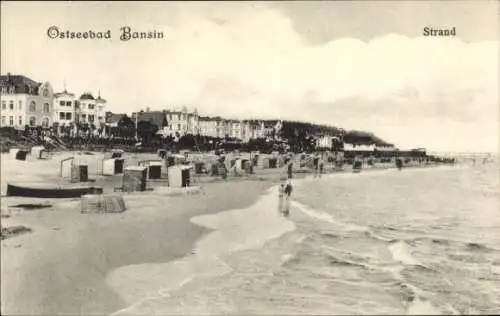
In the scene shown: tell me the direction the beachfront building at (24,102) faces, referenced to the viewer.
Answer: facing the viewer and to the right of the viewer

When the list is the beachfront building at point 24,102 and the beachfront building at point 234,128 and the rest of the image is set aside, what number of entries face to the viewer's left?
0

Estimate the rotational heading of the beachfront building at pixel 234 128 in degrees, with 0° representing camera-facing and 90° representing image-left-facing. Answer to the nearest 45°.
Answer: approximately 315°
